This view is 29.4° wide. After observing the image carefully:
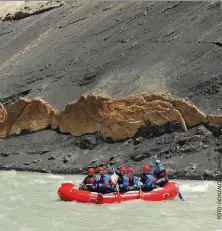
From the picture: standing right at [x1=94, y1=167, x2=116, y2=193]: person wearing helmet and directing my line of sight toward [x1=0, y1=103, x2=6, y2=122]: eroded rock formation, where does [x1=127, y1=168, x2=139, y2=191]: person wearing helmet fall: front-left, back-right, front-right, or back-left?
back-right

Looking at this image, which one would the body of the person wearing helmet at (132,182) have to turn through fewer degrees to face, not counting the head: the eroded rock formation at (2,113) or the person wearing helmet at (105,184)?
the person wearing helmet

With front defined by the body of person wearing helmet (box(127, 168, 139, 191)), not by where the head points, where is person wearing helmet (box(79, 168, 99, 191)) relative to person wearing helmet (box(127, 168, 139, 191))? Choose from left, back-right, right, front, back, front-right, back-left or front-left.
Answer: front-right

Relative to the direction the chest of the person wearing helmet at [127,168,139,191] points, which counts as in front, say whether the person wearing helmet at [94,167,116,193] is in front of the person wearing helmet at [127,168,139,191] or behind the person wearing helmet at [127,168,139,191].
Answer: in front

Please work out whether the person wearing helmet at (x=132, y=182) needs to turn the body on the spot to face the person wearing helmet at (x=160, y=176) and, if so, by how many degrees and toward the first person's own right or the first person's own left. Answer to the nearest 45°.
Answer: approximately 135° to the first person's own left

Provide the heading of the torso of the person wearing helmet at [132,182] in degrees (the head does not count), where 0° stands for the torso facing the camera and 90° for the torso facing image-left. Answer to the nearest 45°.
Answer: approximately 45°
